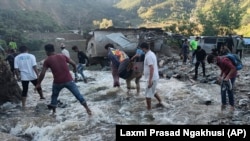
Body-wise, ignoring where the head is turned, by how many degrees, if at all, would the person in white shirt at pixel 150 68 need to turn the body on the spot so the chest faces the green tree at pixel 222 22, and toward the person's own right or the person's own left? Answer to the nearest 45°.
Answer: approximately 90° to the person's own right

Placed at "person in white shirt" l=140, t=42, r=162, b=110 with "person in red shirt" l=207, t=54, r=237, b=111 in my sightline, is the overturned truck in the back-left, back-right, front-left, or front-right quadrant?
back-left

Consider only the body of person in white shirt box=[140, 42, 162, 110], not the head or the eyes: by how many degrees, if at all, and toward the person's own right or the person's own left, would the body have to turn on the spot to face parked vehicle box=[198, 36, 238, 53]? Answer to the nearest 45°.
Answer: approximately 90° to the person's own right

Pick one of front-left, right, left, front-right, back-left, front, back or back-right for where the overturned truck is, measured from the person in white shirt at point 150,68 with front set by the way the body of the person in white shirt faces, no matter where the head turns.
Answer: right
